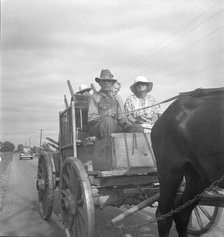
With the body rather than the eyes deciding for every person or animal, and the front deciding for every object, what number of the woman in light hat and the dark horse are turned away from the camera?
0

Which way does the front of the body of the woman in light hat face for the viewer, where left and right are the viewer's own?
facing the viewer

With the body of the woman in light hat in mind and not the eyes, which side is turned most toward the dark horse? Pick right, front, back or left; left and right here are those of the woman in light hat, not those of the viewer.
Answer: front

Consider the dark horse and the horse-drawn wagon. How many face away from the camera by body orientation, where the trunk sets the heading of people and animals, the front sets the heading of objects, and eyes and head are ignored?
0

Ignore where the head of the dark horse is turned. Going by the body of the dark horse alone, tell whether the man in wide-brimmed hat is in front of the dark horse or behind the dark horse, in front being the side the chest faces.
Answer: behind

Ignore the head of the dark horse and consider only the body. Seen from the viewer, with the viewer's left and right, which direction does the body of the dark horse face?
facing the viewer and to the right of the viewer

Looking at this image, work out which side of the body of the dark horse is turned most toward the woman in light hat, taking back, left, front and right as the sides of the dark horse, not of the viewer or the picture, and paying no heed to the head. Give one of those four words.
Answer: back
